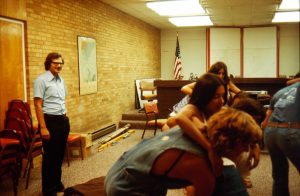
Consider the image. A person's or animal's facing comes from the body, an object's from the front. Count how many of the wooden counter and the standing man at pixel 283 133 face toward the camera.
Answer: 1

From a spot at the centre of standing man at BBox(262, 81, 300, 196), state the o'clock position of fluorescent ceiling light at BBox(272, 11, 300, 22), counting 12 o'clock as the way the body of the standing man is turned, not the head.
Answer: The fluorescent ceiling light is roughly at 12 o'clock from the standing man.

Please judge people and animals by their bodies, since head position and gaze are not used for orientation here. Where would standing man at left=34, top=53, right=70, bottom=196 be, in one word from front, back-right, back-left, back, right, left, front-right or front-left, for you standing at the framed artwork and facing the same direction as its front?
front-right

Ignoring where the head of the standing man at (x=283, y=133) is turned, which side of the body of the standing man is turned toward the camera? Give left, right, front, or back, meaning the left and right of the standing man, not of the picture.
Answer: back

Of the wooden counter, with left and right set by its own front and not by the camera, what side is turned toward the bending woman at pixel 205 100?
front

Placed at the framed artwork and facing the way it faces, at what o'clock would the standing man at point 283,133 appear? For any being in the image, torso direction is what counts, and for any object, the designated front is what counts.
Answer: The standing man is roughly at 1 o'clock from the framed artwork.

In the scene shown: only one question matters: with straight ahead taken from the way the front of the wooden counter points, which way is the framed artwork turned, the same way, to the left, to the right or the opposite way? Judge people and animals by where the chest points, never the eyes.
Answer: to the left

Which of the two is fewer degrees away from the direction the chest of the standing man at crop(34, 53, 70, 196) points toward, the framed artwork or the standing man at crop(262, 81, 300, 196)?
the standing man

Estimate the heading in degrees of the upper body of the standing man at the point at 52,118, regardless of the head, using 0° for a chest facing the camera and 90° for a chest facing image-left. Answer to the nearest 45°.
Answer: approximately 315°

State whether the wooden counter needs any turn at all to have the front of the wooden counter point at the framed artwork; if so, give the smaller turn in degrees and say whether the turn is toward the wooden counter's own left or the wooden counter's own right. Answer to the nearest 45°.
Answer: approximately 45° to the wooden counter's own right

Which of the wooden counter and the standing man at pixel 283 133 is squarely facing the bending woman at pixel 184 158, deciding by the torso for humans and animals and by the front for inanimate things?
the wooden counter
